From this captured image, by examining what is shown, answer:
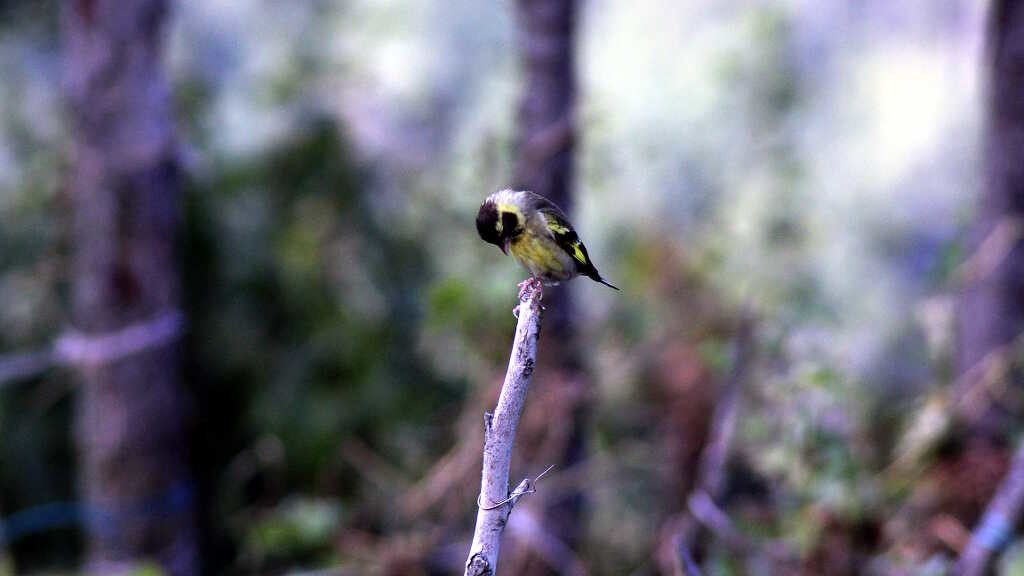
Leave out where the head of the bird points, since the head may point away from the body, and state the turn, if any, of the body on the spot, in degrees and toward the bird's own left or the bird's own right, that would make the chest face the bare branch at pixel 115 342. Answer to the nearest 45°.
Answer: approximately 45° to the bird's own right

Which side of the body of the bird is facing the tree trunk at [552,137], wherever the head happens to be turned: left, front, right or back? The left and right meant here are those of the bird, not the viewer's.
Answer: right

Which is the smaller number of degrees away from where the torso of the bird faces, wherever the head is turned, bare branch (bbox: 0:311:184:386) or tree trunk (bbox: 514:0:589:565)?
the bare branch

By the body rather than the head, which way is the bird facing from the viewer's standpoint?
to the viewer's left

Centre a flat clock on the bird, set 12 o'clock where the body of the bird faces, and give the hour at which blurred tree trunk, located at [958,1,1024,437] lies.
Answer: The blurred tree trunk is roughly at 4 o'clock from the bird.
